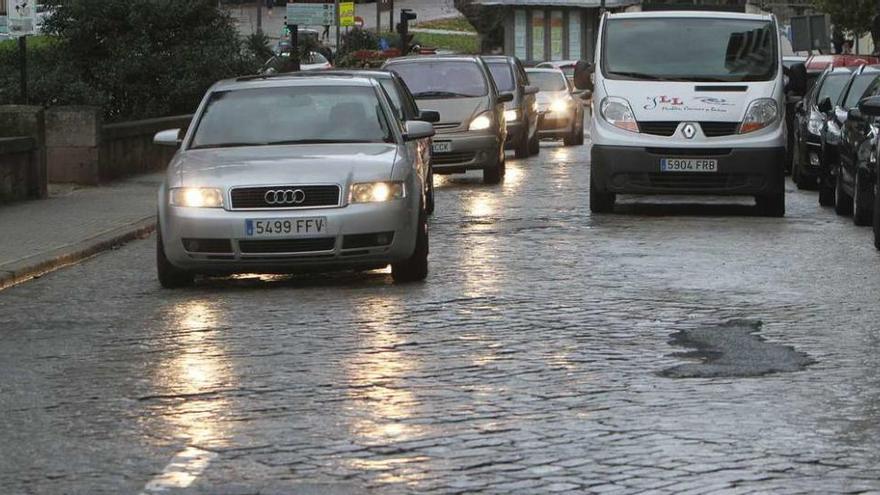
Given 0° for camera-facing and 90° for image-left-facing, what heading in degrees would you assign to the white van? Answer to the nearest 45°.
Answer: approximately 0°

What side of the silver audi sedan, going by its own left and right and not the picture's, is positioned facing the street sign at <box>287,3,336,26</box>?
back

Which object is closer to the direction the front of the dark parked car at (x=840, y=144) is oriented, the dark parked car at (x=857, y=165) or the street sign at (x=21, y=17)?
the dark parked car

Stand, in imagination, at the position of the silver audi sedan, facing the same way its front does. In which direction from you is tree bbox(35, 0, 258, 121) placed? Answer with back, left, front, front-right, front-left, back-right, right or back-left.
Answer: back

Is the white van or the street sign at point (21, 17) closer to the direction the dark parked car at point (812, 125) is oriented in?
the white van

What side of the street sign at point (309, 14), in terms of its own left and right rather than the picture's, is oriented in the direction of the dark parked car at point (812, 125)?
front

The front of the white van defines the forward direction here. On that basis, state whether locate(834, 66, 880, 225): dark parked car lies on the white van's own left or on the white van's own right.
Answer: on the white van's own left

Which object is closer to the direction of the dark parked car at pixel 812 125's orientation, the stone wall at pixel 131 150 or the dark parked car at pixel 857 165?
the dark parked car

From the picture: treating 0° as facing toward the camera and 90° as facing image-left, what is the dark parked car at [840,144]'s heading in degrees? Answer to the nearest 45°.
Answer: approximately 0°

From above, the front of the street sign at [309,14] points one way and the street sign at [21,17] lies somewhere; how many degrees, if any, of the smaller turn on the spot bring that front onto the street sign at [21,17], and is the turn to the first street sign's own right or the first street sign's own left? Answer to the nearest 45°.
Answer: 0° — it already faces it

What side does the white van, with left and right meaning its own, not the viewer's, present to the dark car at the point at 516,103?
back
